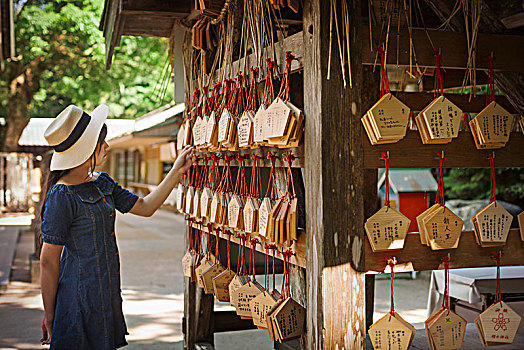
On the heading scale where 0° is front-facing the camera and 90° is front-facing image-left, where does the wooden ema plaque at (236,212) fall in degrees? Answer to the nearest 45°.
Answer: approximately 45°

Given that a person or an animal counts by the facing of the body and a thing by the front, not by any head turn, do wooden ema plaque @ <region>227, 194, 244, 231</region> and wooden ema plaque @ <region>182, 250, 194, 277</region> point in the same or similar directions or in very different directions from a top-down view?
same or similar directions

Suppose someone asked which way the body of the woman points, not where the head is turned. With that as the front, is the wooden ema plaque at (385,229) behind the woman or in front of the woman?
in front

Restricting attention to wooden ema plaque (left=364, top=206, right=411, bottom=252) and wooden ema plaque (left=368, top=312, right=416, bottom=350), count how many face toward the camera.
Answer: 2

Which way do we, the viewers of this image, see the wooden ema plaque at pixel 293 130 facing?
facing the viewer and to the left of the viewer

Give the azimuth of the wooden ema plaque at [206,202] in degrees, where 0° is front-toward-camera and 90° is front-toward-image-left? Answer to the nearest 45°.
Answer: approximately 45°

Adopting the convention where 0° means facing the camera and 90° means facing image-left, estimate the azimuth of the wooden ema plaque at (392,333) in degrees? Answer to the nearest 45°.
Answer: approximately 0°

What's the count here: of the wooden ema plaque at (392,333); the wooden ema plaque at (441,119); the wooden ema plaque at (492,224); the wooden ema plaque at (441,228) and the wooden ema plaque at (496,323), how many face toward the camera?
5

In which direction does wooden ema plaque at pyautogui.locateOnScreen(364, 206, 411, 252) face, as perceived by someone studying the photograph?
facing the viewer

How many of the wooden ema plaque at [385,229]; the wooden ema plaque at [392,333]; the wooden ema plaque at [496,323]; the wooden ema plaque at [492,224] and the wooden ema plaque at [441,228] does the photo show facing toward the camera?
5

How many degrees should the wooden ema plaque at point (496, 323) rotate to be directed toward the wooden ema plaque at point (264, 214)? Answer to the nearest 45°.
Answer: approximately 90° to its right

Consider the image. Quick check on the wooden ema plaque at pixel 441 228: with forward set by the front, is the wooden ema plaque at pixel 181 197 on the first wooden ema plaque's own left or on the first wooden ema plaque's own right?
on the first wooden ema plaque's own right

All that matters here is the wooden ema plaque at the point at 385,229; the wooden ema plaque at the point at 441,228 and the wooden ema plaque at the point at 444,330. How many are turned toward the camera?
3
